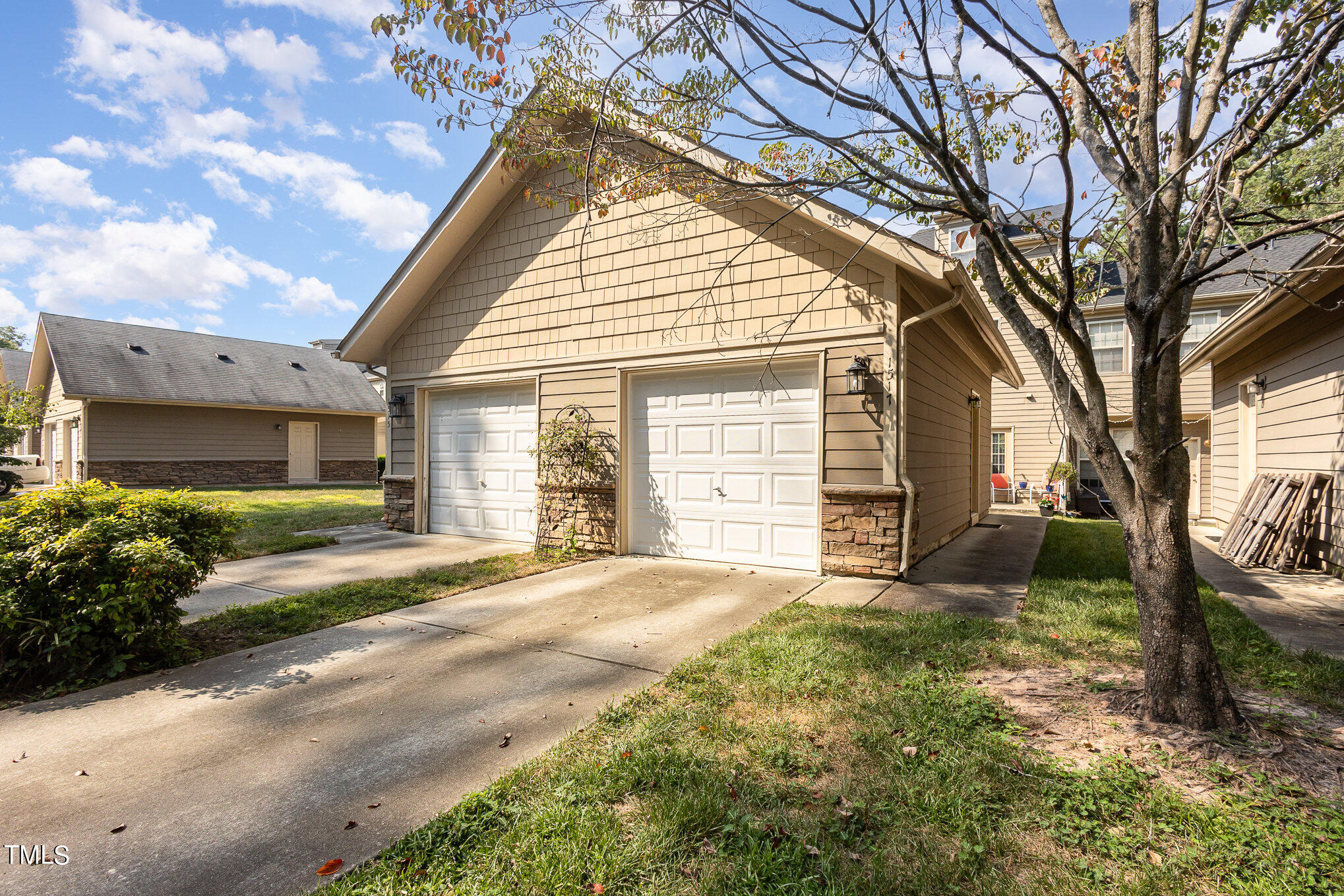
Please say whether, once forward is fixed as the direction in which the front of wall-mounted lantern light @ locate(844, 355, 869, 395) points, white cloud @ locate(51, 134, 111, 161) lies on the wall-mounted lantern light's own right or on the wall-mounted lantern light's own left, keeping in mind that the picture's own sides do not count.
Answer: on the wall-mounted lantern light's own right

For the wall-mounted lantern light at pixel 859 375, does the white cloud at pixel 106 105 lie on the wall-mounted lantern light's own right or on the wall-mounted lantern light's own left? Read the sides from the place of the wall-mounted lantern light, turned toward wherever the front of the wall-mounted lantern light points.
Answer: on the wall-mounted lantern light's own right

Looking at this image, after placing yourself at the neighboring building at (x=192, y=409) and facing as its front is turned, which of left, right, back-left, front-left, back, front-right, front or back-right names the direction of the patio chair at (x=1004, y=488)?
back-left

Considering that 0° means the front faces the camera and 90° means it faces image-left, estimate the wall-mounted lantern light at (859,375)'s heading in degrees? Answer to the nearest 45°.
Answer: approximately 45°
